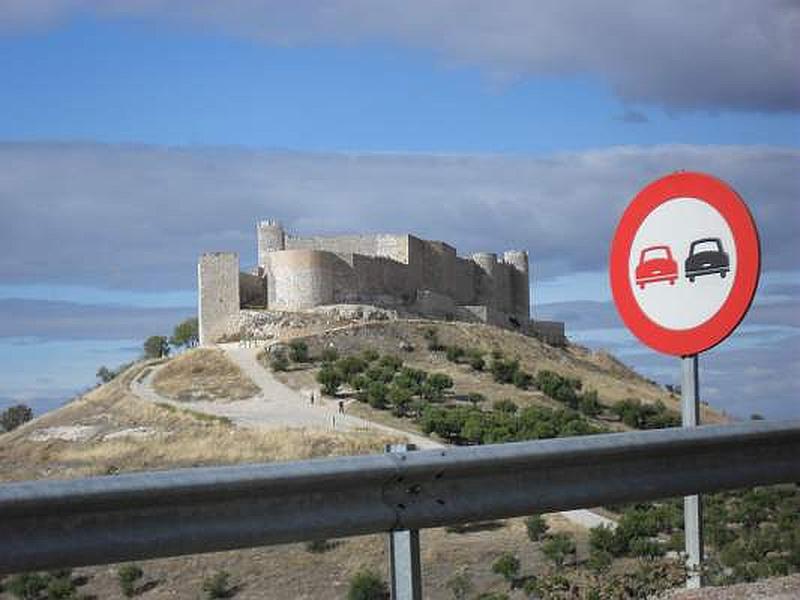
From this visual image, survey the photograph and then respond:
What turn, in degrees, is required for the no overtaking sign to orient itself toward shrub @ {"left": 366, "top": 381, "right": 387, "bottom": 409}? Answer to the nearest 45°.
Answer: approximately 135° to its right

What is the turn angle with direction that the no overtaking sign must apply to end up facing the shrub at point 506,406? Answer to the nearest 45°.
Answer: approximately 135° to its right

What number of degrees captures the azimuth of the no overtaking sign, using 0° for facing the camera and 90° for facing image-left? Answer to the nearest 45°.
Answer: approximately 45°
